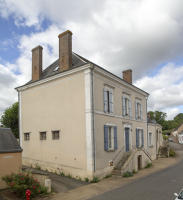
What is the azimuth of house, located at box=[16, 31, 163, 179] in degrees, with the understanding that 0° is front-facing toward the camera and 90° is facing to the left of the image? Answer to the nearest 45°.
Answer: approximately 315°

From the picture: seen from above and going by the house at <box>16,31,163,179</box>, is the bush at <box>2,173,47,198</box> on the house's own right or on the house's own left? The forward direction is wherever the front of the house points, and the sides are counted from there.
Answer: on the house's own right

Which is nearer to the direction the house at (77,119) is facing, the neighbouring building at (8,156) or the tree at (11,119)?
the neighbouring building

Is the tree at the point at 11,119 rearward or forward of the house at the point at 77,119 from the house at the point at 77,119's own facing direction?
rearward

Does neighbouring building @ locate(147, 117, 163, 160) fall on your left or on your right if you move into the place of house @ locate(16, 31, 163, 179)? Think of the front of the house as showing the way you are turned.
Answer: on your left
